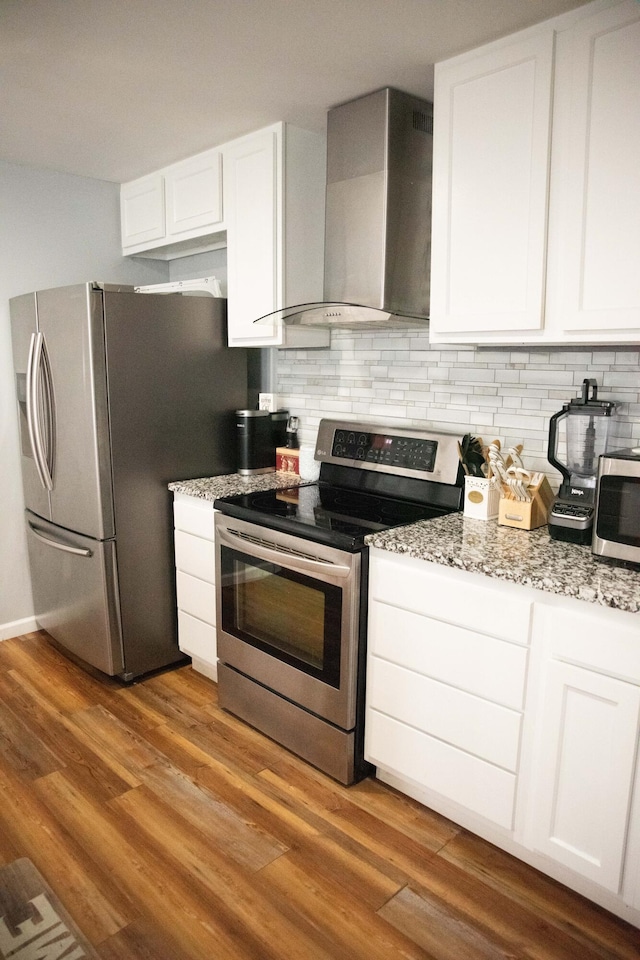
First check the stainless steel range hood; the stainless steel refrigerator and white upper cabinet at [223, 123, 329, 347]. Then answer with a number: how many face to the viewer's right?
0

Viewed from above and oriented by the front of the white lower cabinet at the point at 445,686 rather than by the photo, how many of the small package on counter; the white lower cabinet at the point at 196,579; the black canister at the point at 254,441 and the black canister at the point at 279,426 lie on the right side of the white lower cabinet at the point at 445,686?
4

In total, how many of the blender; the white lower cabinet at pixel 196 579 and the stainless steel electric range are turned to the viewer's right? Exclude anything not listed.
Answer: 0

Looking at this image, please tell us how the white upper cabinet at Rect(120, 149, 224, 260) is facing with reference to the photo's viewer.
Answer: facing the viewer and to the left of the viewer

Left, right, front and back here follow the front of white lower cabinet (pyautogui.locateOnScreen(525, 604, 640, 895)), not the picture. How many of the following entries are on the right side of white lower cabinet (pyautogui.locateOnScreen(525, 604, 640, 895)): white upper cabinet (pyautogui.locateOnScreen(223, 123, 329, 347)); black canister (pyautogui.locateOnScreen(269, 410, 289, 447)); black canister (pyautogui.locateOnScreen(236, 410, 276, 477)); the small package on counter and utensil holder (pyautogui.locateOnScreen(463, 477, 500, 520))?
5

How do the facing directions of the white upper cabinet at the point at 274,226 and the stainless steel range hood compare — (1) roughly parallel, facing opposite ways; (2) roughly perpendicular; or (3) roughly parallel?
roughly parallel

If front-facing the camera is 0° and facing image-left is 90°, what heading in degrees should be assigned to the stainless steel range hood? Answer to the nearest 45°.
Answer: approximately 45°

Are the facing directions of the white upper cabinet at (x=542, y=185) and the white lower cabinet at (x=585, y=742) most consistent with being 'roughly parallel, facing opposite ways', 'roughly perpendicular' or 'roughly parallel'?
roughly parallel

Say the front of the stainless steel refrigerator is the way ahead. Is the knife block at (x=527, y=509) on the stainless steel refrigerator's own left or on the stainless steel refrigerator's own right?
on the stainless steel refrigerator's own left

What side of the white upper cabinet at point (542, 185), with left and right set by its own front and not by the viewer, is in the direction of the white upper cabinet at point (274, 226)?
right

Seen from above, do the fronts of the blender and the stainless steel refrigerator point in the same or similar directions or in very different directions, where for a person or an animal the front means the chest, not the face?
same or similar directions
